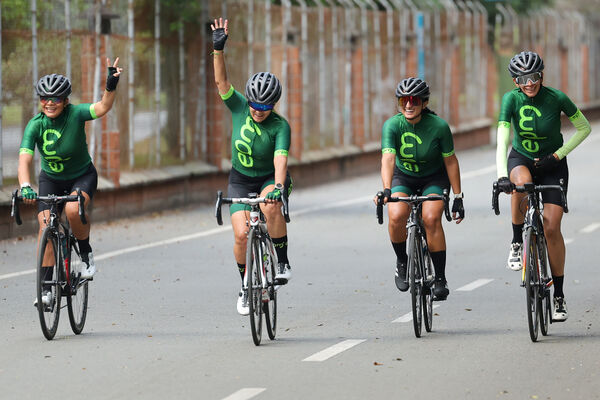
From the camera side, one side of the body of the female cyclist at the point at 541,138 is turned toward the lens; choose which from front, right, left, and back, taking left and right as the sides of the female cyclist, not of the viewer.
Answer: front

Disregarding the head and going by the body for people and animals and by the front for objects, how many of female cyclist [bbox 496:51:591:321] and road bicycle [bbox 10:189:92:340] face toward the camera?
2

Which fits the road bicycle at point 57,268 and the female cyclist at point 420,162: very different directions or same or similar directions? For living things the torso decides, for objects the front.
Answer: same or similar directions

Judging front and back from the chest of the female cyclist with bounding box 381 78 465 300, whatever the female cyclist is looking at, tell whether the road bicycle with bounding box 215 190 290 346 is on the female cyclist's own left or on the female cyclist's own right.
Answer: on the female cyclist's own right

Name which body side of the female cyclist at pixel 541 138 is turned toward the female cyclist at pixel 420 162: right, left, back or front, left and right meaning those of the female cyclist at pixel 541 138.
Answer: right

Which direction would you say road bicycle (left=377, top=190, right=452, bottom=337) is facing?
toward the camera

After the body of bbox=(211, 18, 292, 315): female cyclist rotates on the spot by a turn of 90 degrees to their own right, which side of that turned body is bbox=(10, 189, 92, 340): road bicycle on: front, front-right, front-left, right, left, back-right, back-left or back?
front

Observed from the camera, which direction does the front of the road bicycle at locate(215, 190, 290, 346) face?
facing the viewer

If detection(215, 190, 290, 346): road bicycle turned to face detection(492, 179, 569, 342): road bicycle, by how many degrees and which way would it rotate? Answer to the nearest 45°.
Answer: approximately 90° to its left

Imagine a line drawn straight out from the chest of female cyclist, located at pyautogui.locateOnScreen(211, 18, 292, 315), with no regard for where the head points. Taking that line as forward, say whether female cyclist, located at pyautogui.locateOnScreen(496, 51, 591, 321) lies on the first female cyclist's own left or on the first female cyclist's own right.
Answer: on the first female cyclist's own left

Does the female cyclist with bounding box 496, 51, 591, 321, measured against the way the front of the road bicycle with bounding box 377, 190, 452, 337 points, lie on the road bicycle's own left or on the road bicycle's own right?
on the road bicycle's own left

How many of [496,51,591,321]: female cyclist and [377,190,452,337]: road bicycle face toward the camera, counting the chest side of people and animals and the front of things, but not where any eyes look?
2

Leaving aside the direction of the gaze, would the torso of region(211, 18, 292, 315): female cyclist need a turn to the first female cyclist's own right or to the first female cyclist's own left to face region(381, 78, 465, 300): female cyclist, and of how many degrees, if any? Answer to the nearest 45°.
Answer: approximately 90° to the first female cyclist's own left

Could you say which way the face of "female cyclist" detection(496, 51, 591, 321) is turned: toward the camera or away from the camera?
toward the camera

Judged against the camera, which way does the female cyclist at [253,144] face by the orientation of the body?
toward the camera
